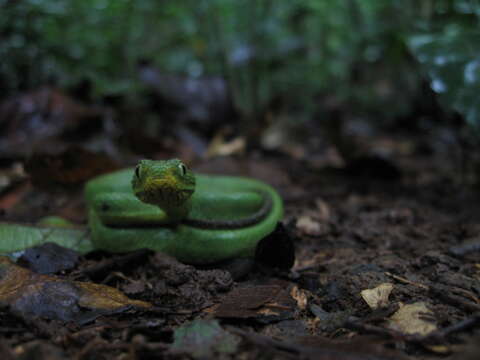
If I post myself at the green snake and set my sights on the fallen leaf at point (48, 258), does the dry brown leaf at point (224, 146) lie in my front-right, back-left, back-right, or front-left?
back-right

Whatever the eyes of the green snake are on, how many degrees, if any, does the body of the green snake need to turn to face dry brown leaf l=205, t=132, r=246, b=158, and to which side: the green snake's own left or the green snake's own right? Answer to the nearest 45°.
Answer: approximately 180°

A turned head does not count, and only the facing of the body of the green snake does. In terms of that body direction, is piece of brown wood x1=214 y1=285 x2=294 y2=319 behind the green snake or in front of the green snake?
in front

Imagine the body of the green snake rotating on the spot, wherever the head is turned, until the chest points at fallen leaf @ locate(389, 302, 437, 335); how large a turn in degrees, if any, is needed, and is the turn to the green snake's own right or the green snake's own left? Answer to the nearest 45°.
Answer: approximately 45° to the green snake's own left

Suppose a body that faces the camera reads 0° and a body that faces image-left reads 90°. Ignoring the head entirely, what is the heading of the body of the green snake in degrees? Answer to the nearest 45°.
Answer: approximately 0°
